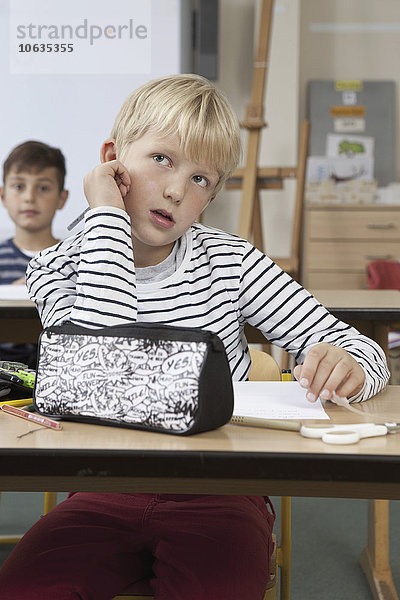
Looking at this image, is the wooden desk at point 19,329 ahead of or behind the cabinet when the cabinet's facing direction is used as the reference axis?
ahead

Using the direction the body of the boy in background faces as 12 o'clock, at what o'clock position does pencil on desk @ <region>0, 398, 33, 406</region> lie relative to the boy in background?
The pencil on desk is roughly at 12 o'clock from the boy in background.

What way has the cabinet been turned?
toward the camera

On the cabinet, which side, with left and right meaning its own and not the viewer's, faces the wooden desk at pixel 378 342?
front

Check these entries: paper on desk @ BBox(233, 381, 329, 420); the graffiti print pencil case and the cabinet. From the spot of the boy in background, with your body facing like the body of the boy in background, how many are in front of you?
2

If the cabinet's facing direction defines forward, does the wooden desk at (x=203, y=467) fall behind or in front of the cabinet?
in front
